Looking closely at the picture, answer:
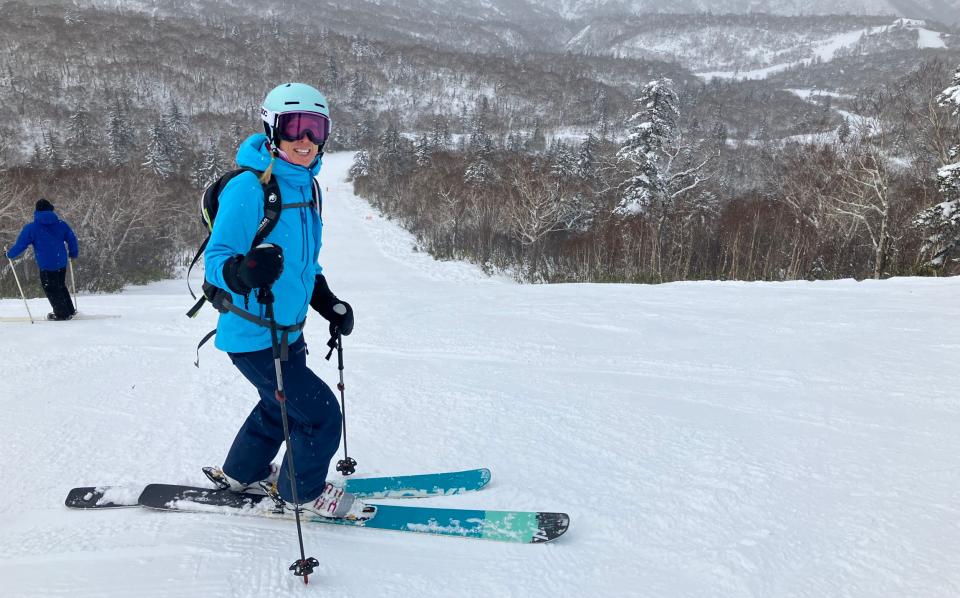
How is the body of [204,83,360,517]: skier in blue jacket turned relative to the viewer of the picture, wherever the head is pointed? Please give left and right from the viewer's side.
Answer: facing the viewer and to the right of the viewer

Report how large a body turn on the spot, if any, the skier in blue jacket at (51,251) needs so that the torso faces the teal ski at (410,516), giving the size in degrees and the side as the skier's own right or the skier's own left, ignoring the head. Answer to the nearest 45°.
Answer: approximately 180°

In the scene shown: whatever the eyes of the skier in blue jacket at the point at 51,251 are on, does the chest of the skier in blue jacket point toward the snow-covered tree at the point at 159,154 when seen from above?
yes

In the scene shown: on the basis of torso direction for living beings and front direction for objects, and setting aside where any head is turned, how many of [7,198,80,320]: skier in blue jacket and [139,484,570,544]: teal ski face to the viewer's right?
1

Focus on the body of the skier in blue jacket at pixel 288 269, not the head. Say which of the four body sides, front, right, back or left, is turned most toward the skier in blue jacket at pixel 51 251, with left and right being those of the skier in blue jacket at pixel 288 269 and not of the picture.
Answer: back

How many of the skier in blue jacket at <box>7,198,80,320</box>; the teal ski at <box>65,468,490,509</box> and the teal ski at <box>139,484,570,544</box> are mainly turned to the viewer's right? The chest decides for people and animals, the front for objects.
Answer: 2

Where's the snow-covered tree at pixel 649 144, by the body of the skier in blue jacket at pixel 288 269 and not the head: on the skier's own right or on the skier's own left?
on the skier's own left

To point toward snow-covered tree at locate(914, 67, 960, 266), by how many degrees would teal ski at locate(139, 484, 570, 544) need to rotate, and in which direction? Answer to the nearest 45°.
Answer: approximately 45° to its left

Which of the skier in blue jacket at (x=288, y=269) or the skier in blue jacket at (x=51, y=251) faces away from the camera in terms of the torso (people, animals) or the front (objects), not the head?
the skier in blue jacket at (x=51, y=251)

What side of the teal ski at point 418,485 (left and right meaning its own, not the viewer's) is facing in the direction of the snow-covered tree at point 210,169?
left

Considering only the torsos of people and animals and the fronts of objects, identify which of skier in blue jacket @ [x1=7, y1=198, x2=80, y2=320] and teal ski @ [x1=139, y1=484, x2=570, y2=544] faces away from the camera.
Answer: the skier in blue jacket

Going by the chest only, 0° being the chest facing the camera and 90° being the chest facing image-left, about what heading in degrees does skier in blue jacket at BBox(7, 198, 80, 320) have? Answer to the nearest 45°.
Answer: approximately 180°

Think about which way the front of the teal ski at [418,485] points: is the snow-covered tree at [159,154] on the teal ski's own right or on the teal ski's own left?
on the teal ski's own left

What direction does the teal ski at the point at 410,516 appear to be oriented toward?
to the viewer's right

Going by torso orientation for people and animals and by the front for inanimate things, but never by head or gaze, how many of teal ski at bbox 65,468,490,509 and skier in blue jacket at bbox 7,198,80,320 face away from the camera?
1

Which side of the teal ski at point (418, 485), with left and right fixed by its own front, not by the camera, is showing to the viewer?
right
